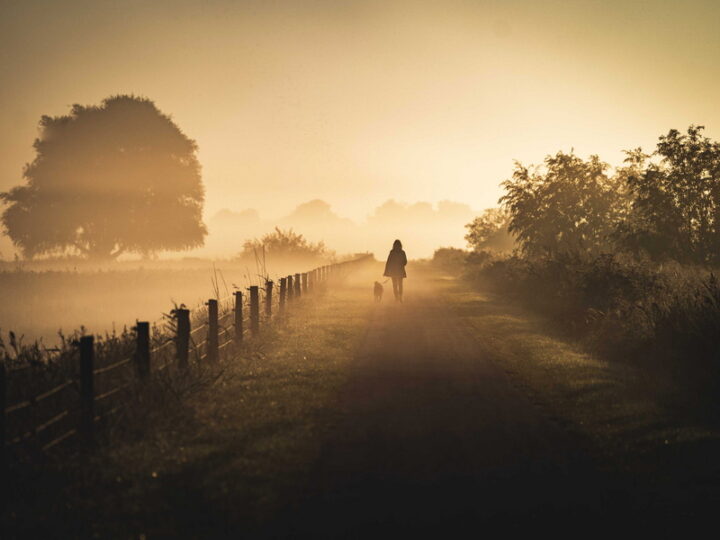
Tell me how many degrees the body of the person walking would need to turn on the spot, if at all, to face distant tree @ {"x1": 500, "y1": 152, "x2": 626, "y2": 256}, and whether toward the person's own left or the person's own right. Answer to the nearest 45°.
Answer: approximately 45° to the person's own right

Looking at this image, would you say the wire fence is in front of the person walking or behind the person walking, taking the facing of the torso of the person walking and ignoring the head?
behind

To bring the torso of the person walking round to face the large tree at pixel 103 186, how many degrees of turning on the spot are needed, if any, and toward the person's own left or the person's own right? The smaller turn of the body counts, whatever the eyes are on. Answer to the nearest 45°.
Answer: approximately 45° to the person's own left

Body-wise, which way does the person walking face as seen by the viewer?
away from the camera

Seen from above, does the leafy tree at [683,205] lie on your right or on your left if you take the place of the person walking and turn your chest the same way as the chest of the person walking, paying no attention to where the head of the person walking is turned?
on your right
